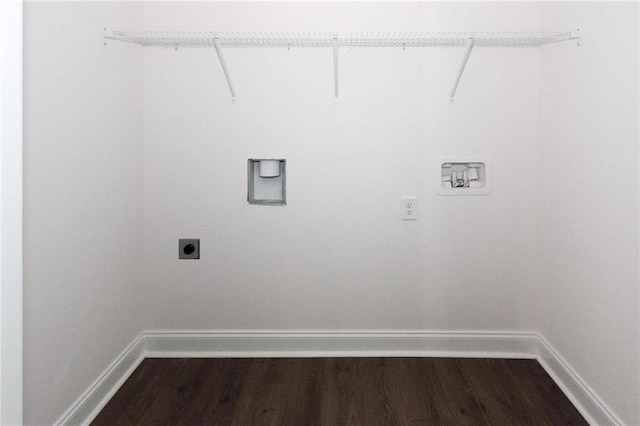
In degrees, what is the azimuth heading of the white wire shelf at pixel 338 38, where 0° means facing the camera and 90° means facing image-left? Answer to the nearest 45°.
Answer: approximately 0°
